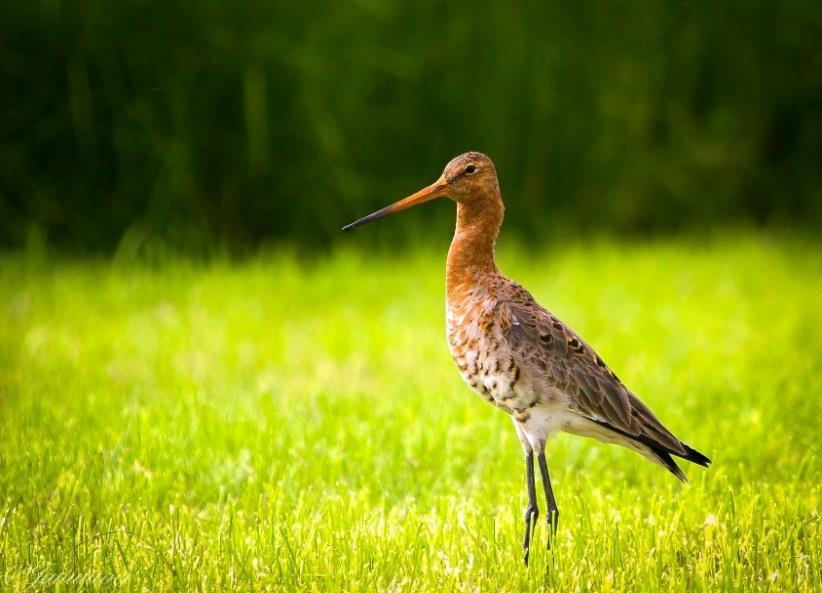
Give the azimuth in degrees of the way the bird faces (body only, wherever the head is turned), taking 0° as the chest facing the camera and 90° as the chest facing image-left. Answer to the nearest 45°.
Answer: approximately 90°
